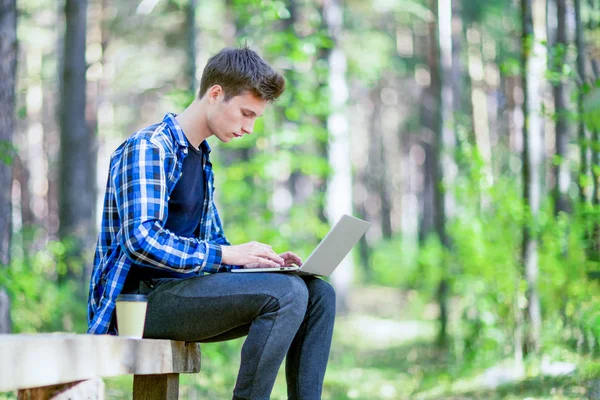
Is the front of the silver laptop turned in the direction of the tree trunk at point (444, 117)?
no

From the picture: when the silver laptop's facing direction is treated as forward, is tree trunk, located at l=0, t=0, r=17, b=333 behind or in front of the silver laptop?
in front

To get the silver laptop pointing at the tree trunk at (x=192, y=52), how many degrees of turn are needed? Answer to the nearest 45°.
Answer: approximately 45° to its right

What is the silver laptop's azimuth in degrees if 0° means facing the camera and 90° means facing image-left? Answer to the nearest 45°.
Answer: approximately 135°

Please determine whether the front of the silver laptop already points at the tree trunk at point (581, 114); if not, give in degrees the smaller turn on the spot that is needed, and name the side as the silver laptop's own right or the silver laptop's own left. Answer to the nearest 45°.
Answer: approximately 90° to the silver laptop's own right

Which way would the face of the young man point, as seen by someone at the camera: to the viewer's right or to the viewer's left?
to the viewer's right

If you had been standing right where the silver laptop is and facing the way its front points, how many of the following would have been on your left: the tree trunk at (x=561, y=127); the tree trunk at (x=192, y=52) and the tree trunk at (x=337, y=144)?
0

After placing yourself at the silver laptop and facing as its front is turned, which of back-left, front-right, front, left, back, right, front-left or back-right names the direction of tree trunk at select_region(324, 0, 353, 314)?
front-right

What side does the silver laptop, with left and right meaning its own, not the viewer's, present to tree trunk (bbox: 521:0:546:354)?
right

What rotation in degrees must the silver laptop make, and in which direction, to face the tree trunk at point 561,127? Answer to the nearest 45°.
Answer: approximately 90° to its right
